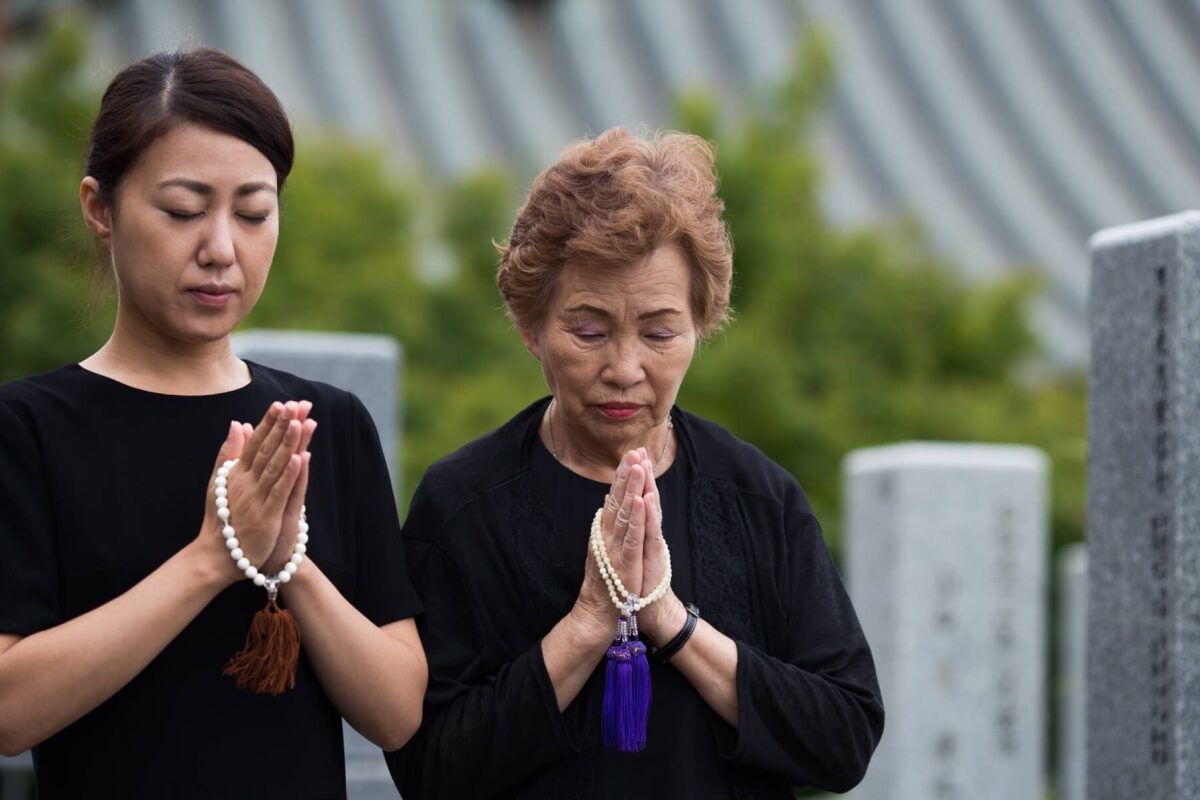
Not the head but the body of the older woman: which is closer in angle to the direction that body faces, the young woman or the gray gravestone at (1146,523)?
the young woman

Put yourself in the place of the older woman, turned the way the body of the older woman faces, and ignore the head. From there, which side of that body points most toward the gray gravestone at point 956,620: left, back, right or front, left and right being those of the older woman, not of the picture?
back

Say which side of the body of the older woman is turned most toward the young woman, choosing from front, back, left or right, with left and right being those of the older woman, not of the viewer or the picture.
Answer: right

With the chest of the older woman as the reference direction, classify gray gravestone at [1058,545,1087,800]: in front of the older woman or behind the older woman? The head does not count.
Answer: behind

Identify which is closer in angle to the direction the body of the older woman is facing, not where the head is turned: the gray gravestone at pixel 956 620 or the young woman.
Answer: the young woman

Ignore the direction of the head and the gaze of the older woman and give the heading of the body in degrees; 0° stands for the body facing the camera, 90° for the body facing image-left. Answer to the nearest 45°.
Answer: approximately 0°

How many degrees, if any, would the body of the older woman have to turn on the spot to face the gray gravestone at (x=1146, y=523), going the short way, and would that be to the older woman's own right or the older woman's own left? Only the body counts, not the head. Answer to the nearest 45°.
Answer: approximately 135° to the older woman's own left

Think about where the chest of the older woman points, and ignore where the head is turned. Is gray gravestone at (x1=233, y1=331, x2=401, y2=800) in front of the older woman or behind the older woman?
behind
